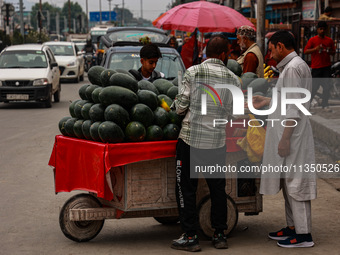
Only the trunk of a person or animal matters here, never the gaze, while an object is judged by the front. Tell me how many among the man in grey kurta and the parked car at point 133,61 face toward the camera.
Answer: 1

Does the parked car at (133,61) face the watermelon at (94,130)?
yes

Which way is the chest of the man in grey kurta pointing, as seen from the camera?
to the viewer's left

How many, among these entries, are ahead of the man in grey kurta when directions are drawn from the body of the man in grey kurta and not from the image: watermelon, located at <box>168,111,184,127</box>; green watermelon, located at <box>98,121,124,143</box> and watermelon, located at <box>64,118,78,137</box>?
3

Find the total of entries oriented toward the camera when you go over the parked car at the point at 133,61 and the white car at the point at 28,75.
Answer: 2

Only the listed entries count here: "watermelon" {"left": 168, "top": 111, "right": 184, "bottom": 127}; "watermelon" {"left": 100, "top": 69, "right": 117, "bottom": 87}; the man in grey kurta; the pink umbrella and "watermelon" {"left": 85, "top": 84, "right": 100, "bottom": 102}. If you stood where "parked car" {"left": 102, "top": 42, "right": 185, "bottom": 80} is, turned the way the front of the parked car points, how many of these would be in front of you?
4

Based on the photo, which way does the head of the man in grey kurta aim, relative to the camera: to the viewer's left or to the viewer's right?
to the viewer's left

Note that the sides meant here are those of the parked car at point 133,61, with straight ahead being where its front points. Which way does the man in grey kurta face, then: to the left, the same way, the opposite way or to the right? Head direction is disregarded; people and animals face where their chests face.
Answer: to the right

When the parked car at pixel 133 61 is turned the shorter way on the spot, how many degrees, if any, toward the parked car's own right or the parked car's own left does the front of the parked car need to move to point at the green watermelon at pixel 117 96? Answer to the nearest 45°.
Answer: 0° — it already faces it

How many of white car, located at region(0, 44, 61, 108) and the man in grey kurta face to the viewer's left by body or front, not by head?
1

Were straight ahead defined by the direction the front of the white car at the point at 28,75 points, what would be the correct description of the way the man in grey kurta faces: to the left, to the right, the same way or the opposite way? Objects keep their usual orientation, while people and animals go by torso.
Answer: to the right
